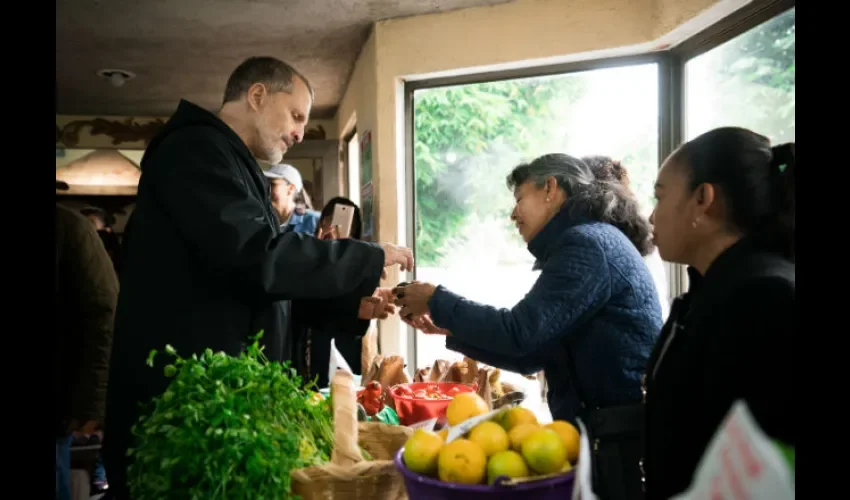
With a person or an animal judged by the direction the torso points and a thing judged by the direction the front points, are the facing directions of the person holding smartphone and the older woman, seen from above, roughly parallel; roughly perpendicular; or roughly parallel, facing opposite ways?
roughly perpendicular

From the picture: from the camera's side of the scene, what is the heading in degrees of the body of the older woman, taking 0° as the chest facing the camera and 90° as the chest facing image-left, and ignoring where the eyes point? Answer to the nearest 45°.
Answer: approximately 90°

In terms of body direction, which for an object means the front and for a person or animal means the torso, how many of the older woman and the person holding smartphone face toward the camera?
1

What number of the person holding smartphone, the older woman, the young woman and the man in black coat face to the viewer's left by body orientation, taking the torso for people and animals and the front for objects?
2

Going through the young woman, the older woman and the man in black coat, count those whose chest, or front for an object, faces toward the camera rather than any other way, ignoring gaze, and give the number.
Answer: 0

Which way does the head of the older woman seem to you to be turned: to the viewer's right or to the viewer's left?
to the viewer's left

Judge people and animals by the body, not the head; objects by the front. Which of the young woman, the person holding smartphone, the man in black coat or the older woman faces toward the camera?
the person holding smartphone

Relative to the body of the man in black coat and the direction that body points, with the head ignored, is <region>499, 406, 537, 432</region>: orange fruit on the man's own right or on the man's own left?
on the man's own right

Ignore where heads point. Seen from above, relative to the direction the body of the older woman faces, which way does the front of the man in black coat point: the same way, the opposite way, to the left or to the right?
the opposite way

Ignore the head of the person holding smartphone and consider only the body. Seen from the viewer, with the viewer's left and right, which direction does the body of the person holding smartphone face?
facing the viewer

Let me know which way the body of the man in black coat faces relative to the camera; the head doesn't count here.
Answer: to the viewer's right

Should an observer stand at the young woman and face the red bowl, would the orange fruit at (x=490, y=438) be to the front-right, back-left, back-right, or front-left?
front-left

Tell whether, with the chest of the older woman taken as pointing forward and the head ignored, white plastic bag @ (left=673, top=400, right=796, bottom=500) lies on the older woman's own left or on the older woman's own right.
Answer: on the older woman's own left

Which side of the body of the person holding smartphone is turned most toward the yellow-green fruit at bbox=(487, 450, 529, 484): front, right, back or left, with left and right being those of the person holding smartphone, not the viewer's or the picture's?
front

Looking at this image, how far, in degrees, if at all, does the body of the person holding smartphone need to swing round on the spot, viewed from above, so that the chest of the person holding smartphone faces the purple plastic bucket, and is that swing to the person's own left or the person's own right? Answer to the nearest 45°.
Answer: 0° — they already face it

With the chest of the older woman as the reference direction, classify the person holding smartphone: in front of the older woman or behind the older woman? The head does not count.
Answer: in front

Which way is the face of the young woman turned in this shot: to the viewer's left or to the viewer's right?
to the viewer's left

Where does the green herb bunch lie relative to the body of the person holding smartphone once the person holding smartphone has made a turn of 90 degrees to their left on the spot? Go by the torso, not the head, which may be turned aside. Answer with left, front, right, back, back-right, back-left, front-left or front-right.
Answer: right

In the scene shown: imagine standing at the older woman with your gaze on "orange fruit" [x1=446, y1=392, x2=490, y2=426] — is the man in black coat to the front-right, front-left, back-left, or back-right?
front-right
